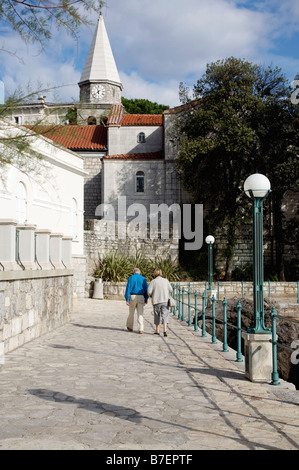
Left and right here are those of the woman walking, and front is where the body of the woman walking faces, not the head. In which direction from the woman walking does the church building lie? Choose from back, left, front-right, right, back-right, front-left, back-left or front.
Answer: front

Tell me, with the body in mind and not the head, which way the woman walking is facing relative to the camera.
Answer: away from the camera

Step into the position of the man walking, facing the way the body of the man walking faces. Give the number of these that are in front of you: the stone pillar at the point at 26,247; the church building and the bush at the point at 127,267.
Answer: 2

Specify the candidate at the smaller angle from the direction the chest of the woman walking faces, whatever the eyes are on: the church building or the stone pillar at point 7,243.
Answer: the church building

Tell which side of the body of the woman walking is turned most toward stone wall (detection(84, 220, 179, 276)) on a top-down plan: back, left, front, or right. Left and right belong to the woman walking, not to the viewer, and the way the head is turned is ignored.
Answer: front

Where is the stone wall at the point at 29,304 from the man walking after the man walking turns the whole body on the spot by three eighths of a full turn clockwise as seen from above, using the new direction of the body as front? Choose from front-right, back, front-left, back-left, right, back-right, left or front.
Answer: right

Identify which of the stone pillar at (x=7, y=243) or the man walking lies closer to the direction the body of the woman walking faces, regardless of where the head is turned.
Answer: the man walking

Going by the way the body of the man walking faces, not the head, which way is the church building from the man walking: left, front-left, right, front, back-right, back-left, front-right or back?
front

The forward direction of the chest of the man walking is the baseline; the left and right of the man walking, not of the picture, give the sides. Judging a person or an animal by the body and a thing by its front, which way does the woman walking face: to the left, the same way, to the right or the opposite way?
the same way

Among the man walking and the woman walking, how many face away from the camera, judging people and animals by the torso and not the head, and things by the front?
2

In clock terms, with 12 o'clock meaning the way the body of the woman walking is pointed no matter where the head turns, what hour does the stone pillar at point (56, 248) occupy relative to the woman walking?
The stone pillar is roughly at 10 o'clock from the woman walking.

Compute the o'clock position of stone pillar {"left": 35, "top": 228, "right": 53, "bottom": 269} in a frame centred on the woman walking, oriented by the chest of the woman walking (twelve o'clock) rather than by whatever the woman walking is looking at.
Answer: The stone pillar is roughly at 9 o'clock from the woman walking.

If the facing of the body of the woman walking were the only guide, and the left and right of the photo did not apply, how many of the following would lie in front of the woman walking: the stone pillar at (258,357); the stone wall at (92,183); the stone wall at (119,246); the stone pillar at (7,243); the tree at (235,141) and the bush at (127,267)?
4

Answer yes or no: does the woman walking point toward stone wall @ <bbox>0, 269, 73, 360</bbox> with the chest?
no

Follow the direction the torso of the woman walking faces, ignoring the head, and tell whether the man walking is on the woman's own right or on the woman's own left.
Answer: on the woman's own left

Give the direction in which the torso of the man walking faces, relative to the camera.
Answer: away from the camera

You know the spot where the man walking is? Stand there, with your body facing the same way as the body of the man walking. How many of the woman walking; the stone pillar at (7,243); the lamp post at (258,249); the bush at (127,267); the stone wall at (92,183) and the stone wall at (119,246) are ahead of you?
3

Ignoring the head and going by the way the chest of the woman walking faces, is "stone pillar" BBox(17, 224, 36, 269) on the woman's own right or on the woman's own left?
on the woman's own left

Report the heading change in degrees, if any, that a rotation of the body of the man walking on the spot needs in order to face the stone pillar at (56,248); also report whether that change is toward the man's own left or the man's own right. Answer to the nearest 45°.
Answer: approximately 45° to the man's own left

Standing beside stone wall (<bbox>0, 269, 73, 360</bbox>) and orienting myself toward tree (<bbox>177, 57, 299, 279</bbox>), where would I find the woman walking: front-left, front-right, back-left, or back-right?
front-right

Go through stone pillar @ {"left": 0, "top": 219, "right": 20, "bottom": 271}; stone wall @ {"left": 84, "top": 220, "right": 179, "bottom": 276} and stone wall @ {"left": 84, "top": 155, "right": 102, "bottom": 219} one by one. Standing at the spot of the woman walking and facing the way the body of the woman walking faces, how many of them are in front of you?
2
